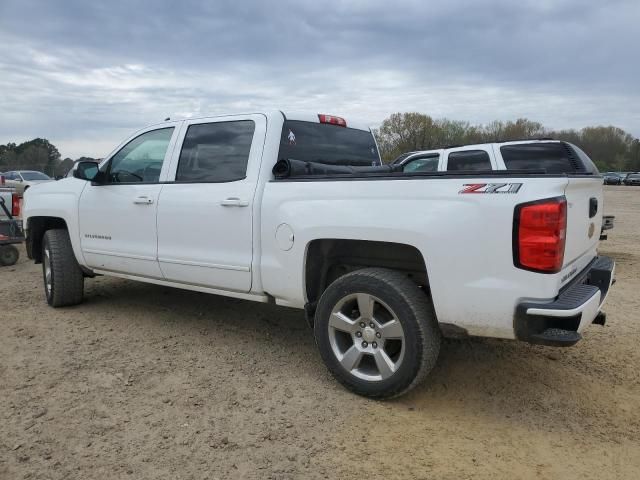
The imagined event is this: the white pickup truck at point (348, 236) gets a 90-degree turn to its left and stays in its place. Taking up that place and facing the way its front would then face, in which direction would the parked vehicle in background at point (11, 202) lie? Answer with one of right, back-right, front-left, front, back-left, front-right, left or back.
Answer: right

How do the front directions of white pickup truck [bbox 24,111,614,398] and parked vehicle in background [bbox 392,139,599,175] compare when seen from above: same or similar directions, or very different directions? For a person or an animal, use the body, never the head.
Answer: same or similar directions

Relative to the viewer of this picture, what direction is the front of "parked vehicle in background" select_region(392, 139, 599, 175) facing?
facing away from the viewer and to the left of the viewer

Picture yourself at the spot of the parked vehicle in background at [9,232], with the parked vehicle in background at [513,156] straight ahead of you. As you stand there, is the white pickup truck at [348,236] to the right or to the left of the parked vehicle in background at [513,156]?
right

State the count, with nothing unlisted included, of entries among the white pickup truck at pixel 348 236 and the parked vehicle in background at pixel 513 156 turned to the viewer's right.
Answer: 0

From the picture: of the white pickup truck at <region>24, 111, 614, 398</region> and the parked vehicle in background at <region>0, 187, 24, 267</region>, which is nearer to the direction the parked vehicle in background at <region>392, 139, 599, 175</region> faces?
the parked vehicle in background

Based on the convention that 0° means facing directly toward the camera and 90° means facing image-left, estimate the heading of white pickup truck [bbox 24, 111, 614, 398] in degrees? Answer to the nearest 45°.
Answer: approximately 135°

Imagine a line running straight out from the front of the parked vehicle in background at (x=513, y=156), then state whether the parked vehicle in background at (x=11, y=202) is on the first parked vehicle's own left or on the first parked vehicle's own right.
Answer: on the first parked vehicle's own left

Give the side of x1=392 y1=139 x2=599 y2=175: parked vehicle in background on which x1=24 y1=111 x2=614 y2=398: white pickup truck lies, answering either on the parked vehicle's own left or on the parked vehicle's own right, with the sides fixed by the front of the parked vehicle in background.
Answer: on the parked vehicle's own left

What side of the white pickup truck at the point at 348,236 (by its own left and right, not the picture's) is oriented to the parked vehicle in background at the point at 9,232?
front

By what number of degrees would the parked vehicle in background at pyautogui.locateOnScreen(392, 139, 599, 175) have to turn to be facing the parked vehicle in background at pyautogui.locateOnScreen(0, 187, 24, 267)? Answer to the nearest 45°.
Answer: approximately 45° to its left
